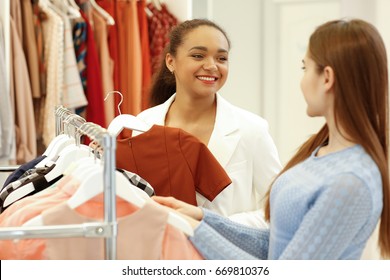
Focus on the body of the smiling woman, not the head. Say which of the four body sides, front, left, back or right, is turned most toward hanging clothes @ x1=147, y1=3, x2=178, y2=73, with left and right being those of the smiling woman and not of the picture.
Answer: back

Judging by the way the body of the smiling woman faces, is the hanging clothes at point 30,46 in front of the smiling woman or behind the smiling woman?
behind

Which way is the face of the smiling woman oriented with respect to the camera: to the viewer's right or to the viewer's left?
to the viewer's right

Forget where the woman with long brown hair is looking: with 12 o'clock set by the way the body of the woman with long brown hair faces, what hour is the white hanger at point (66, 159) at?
The white hanger is roughly at 1 o'clock from the woman with long brown hair.

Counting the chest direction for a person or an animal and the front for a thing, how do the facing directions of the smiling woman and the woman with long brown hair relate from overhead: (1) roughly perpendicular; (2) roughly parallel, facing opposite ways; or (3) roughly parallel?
roughly perpendicular

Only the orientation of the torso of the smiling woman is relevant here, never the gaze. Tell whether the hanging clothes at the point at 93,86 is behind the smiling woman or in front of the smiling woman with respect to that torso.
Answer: behind

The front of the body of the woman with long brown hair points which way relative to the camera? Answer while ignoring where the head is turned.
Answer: to the viewer's left

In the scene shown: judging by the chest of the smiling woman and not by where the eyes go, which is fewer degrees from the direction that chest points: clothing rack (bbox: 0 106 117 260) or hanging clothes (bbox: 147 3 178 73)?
the clothing rack
